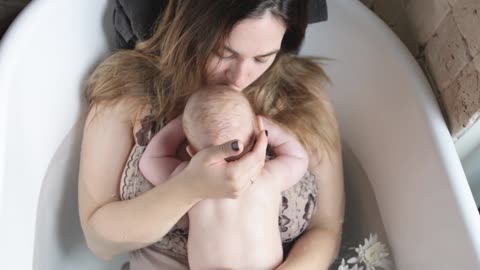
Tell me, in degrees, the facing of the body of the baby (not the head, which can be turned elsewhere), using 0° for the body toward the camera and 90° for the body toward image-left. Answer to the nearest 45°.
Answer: approximately 180°

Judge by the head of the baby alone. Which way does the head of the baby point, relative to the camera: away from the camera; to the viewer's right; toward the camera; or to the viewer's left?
away from the camera

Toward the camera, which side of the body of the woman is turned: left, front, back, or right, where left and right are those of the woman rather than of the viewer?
front

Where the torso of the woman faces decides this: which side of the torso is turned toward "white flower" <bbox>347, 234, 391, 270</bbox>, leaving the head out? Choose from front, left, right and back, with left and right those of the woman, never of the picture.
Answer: left
